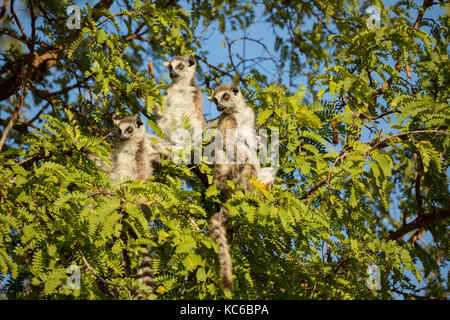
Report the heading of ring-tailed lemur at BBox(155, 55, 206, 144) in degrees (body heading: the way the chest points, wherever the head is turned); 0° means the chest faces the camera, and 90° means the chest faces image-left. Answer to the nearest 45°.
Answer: approximately 45°

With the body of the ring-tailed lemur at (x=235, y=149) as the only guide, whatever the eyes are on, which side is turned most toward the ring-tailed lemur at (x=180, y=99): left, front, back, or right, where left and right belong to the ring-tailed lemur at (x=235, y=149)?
right

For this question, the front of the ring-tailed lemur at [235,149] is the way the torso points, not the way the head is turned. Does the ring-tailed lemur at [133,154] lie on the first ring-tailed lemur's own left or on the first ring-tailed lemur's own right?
on the first ring-tailed lemur's own right

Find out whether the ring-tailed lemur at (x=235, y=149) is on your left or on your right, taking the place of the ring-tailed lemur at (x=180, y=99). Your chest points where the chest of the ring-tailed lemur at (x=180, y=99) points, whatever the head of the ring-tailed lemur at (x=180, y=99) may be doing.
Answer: on your left

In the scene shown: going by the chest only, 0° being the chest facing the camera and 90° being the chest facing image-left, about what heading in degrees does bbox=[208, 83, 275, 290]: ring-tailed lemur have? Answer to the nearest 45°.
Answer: approximately 45°
